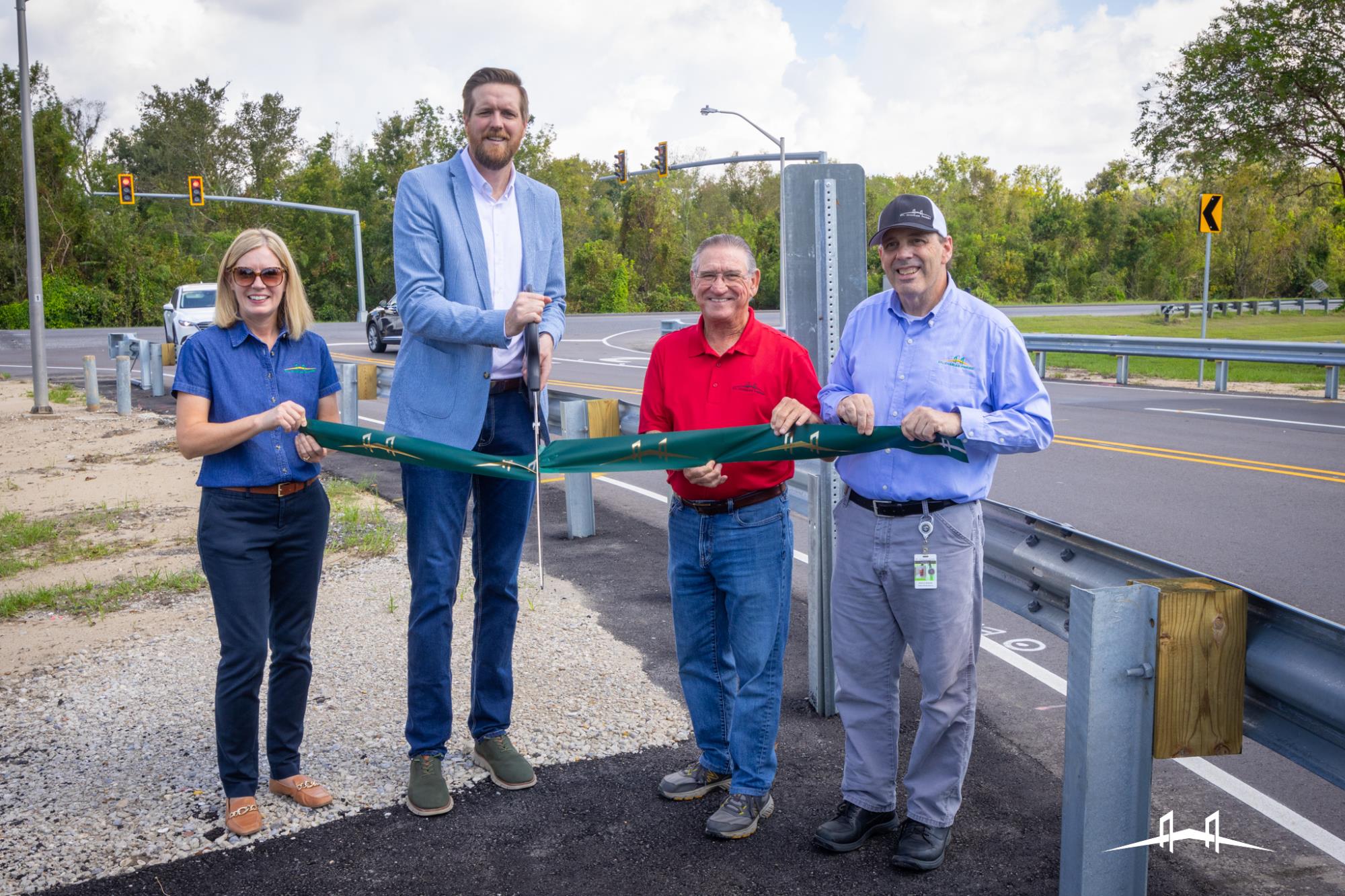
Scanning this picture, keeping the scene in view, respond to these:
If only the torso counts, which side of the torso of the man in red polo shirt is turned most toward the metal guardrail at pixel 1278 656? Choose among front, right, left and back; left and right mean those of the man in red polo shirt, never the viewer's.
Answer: left

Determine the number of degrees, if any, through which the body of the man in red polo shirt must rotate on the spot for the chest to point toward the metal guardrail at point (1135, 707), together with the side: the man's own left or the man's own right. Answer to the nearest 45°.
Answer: approximately 90° to the man's own left

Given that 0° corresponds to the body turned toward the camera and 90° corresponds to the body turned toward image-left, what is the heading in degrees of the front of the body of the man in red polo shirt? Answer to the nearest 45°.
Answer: approximately 45°

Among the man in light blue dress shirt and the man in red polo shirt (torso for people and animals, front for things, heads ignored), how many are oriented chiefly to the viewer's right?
0

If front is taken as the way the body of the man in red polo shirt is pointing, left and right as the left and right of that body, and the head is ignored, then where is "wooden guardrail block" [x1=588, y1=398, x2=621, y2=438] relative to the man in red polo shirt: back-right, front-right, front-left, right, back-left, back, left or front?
back-right

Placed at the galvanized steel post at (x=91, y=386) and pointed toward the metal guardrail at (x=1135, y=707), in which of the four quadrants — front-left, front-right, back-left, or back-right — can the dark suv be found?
back-left

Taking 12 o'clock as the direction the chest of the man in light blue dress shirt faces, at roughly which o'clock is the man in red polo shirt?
The man in red polo shirt is roughly at 2 o'clock from the man in light blue dress shirt.

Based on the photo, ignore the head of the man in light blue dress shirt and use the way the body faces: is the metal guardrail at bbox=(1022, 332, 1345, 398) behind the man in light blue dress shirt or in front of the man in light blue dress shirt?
behind

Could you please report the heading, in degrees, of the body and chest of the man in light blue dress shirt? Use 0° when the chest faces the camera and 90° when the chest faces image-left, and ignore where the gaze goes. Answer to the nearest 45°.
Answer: approximately 45°
